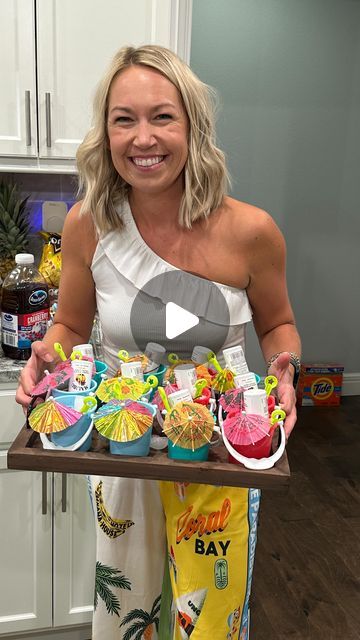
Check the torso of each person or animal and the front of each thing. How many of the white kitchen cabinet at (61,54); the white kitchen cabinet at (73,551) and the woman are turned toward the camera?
3

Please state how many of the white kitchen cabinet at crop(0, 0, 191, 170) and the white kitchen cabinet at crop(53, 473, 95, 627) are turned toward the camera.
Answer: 2

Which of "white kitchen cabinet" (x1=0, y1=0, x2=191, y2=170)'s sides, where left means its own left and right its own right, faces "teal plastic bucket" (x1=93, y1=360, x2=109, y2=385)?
front

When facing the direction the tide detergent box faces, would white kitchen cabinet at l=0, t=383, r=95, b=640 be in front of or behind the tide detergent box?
in front

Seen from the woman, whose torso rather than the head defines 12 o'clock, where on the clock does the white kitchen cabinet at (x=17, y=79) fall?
The white kitchen cabinet is roughly at 5 o'clock from the woman.

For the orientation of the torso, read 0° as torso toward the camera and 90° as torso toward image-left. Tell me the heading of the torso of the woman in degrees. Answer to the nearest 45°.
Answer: approximately 0°

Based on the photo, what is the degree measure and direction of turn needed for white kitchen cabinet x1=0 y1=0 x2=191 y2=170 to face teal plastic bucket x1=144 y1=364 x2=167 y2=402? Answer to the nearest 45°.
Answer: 0° — it already faces it
